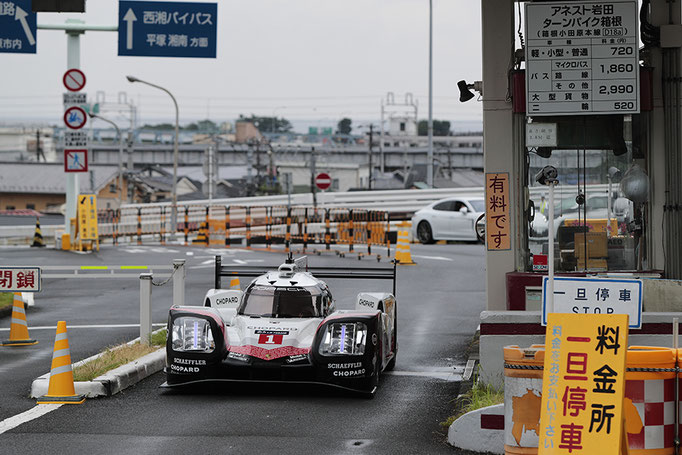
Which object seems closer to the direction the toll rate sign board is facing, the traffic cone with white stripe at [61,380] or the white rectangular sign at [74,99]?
the traffic cone with white stripe

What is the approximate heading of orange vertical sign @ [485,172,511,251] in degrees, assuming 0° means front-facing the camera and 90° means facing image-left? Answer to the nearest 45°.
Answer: approximately 0°

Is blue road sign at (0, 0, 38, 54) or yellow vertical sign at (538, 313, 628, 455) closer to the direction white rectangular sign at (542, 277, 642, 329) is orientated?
the yellow vertical sign

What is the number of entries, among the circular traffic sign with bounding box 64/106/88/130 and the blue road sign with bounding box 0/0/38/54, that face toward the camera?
2

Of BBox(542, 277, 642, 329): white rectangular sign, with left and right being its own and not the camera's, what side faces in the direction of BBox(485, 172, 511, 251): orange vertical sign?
back

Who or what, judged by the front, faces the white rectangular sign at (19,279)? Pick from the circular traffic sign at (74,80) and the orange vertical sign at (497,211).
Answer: the circular traffic sign

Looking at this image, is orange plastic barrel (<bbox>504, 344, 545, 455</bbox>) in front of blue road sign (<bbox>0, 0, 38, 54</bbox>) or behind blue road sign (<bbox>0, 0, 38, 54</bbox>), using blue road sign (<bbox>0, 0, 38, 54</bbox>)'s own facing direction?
in front

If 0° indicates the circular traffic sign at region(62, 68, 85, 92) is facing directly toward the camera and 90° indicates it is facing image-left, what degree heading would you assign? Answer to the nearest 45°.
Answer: approximately 0°
